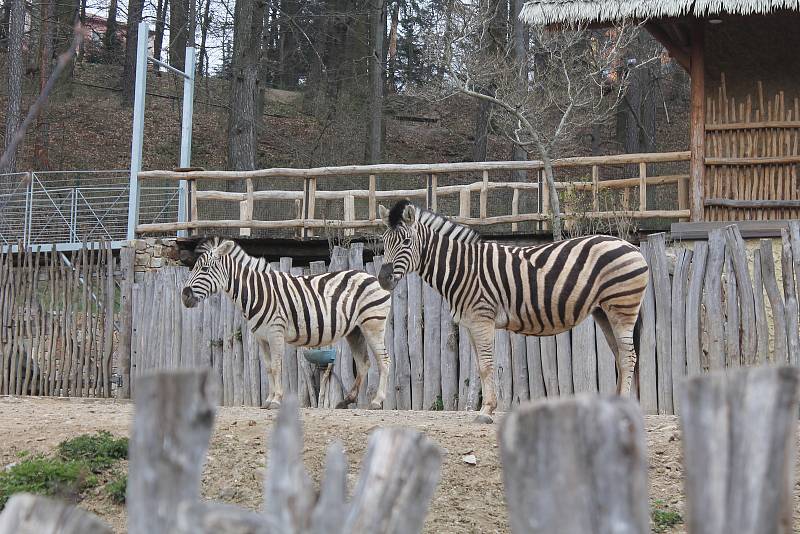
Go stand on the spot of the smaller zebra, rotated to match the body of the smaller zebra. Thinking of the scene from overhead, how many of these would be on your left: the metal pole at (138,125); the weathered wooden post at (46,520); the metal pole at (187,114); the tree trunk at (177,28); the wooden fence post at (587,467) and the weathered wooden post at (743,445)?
3

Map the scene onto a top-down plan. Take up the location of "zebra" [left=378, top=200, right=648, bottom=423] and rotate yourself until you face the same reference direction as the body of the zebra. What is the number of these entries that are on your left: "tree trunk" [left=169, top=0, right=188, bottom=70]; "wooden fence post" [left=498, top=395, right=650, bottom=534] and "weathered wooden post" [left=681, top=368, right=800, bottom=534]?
2

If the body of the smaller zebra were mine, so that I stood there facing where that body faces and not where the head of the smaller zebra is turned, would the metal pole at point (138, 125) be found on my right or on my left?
on my right

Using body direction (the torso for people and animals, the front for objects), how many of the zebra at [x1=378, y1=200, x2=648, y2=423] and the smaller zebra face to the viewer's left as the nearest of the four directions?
2

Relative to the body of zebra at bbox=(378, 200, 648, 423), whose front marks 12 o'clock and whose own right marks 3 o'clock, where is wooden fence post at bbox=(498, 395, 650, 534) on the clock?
The wooden fence post is roughly at 9 o'clock from the zebra.

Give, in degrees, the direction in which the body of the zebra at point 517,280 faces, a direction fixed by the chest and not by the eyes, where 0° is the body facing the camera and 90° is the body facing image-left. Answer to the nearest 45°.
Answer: approximately 90°

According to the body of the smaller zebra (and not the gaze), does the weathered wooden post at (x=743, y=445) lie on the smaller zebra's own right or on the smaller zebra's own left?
on the smaller zebra's own left

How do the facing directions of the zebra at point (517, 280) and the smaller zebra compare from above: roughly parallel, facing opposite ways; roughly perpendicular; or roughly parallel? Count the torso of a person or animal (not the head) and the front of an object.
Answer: roughly parallel

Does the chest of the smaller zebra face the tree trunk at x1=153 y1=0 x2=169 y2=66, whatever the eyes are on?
no

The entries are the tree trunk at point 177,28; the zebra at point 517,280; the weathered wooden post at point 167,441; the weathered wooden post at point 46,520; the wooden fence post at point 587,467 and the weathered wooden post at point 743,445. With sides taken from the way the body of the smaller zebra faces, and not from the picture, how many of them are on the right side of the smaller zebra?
1

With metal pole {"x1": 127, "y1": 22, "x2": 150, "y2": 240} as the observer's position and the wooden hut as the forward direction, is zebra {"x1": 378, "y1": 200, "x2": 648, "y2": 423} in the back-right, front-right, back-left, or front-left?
front-right

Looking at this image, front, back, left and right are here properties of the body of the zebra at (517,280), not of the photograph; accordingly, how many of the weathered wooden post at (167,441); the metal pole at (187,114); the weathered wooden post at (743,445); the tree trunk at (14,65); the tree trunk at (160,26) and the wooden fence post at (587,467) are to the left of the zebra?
3

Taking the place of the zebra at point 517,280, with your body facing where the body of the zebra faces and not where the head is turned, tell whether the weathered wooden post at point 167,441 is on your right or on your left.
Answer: on your left

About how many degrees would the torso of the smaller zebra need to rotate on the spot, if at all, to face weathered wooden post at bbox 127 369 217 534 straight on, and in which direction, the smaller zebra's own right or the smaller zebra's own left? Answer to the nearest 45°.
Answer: approximately 90° to the smaller zebra's own left

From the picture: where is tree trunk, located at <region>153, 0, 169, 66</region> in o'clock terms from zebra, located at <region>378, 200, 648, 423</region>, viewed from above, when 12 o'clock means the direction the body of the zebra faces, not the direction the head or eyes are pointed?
The tree trunk is roughly at 2 o'clock from the zebra.

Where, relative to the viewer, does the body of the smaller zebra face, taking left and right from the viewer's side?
facing to the left of the viewer

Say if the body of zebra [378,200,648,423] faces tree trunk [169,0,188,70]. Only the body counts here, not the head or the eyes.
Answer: no

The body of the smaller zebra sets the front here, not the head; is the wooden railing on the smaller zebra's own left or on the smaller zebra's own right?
on the smaller zebra's own right

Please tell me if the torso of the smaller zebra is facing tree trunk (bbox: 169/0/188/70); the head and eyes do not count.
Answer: no
